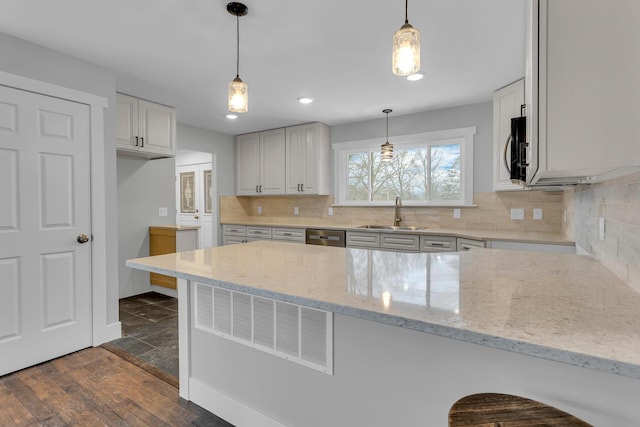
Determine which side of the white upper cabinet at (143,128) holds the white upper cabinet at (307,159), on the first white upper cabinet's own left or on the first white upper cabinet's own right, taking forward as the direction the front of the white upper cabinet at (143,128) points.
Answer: on the first white upper cabinet's own left

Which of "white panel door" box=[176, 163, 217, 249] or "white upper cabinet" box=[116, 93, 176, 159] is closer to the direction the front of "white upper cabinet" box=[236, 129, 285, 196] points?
the white upper cabinet

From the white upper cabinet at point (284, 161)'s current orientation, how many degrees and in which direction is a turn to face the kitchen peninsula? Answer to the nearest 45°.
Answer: approximately 45° to its left

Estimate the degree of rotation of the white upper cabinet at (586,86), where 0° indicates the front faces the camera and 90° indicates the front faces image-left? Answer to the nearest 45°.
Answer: approximately 90°

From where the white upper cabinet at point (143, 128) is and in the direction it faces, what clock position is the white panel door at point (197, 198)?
The white panel door is roughly at 8 o'clock from the white upper cabinet.

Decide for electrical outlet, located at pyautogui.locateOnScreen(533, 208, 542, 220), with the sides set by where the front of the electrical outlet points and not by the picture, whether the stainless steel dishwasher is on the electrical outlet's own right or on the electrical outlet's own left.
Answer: on the electrical outlet's own right

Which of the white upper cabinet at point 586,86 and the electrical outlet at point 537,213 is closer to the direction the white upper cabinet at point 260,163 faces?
the white upper cabinet

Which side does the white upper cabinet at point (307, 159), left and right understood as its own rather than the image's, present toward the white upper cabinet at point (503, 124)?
left

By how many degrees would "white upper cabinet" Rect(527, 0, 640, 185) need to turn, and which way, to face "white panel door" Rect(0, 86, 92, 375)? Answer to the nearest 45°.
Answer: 0° — it already faces it

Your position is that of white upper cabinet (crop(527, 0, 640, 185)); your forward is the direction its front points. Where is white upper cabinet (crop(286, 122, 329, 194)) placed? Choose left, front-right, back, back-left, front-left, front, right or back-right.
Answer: front-right

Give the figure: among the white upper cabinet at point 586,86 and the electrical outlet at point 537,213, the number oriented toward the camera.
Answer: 1

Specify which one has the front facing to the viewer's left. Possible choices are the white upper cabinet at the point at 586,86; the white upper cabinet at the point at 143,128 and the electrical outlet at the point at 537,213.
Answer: the white upper cabinet at the point at 586,86
